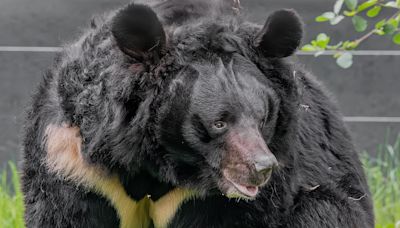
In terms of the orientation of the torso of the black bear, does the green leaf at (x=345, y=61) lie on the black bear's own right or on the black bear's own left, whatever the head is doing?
on the black bear's own left

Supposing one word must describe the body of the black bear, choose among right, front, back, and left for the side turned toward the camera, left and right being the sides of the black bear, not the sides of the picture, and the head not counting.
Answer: front
